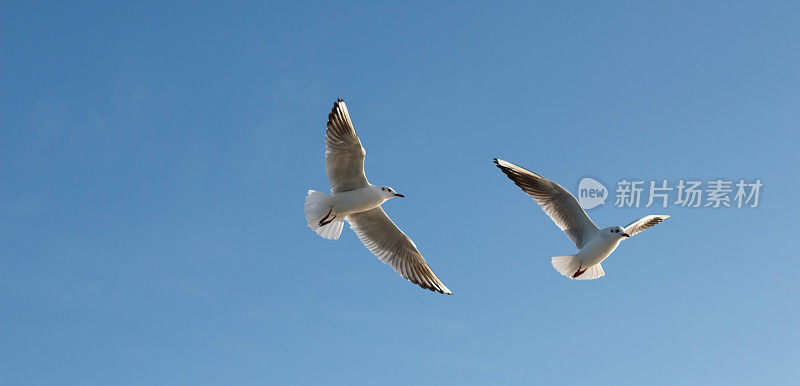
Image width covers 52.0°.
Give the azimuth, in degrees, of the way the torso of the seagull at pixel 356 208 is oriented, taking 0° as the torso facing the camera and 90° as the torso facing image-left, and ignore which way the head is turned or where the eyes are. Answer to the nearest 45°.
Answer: approximately 270°

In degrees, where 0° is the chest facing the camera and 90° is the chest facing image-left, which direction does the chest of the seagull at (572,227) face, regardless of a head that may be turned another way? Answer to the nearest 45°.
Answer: approximately 315°

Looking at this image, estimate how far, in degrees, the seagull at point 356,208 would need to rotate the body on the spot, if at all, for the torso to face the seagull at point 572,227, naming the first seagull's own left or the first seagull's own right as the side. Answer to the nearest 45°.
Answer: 0° — it already faces it
